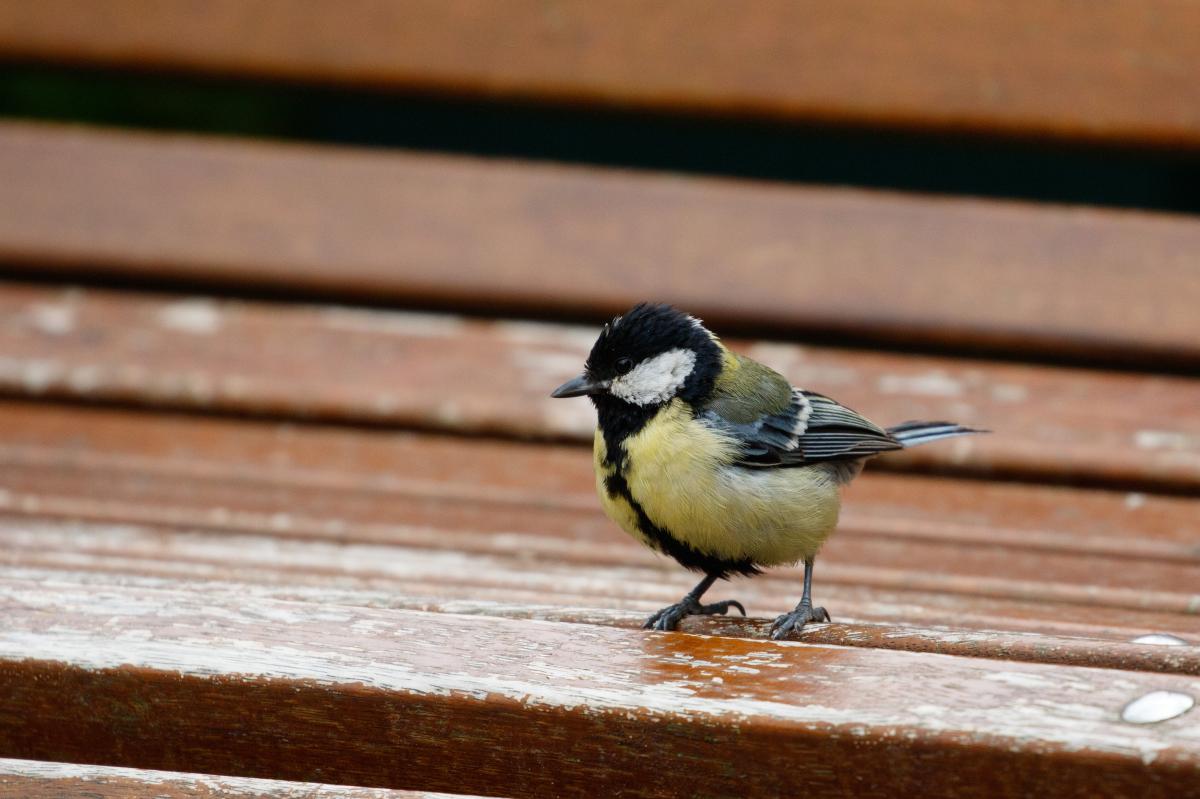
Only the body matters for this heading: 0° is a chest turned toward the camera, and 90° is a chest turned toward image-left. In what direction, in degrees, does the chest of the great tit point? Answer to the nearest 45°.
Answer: approximately 45°

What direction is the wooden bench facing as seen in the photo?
toward the camera
